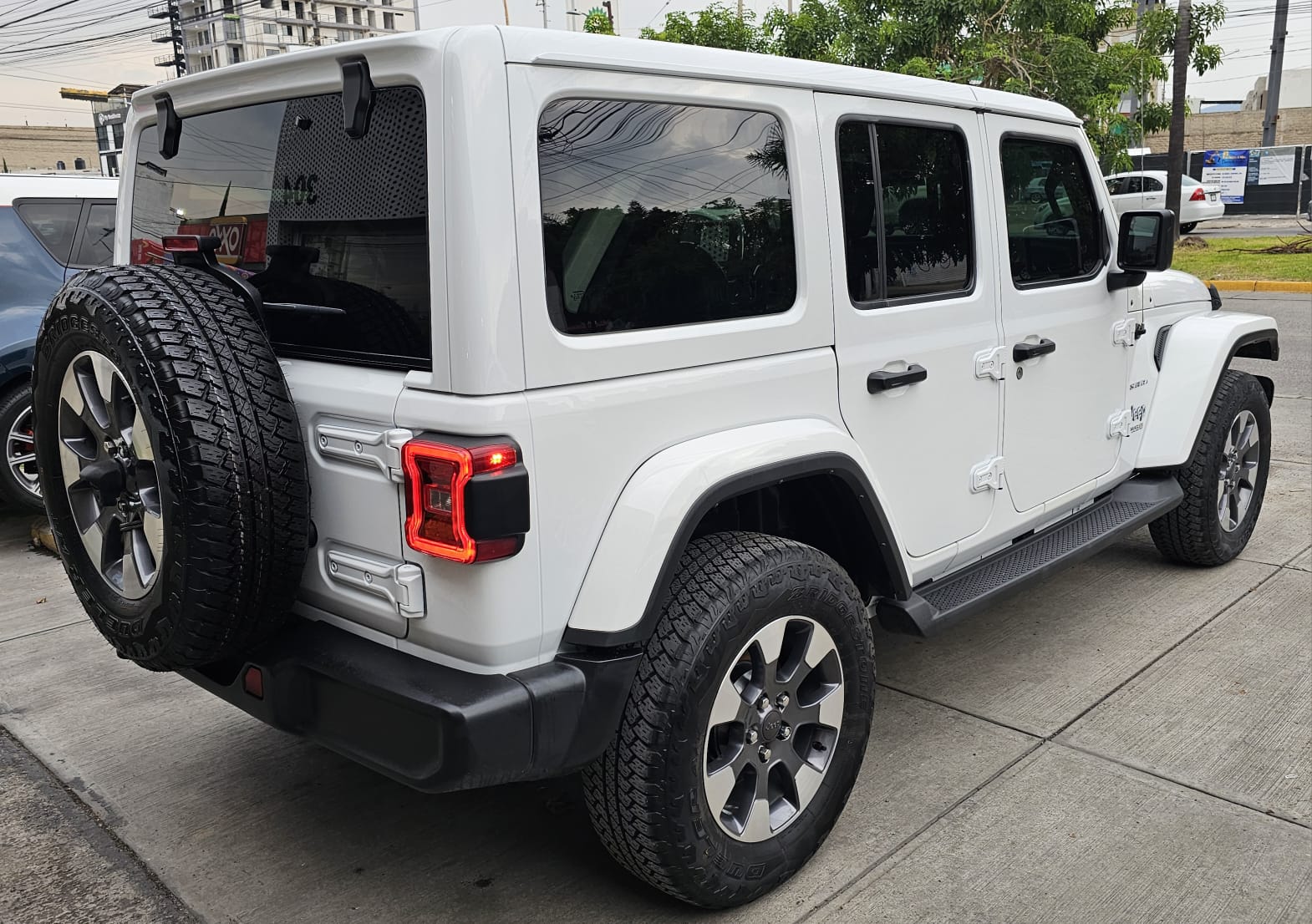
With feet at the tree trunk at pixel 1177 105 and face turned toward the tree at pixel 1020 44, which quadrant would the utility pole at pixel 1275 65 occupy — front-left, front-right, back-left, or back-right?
back-right

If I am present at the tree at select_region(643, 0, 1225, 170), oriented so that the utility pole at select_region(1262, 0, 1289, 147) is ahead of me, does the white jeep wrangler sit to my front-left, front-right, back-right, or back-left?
back-right

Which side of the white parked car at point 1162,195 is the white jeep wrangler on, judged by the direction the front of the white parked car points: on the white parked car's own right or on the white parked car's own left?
on the white parked car's own left

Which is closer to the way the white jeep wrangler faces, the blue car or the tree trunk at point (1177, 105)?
the tree trunk

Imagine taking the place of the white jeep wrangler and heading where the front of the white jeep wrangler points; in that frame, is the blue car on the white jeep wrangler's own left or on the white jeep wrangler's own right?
on the white jeep wrangler's own left

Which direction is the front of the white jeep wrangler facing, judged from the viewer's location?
facing away from the viewer and to the right of the viewer

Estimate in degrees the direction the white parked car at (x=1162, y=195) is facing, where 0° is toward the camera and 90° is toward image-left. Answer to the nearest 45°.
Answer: approximately 135°
